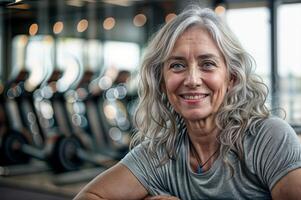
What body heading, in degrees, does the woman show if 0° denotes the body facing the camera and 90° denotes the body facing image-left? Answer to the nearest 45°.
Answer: approximately 0°
